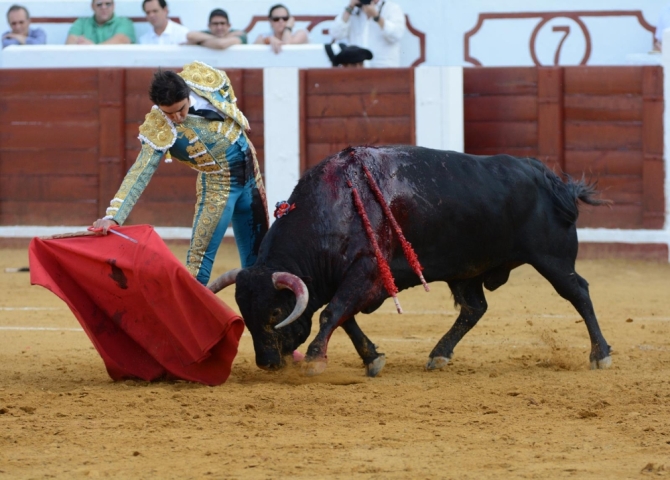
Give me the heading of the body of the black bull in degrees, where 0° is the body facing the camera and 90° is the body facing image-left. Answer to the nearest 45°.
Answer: approximately 90°

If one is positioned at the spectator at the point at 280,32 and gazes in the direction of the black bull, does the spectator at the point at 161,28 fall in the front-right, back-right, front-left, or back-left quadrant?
back-right

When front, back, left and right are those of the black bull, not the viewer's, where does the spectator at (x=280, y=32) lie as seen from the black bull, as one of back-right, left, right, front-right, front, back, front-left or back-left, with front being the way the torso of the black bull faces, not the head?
right

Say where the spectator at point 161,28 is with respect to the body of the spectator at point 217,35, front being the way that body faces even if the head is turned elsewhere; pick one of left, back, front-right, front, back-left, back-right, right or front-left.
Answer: back-right

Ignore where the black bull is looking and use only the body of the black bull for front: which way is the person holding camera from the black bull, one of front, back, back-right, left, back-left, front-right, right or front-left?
right

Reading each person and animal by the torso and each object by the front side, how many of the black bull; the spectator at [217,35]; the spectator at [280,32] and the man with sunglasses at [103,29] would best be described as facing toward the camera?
3

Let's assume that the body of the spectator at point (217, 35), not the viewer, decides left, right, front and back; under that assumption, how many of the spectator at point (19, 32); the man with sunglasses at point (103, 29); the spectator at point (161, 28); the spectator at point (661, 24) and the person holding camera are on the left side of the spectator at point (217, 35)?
2

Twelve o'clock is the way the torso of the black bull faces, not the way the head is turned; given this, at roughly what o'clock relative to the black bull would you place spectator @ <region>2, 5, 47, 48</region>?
The spectator is roughly at 2 o'clock from the black bull.
